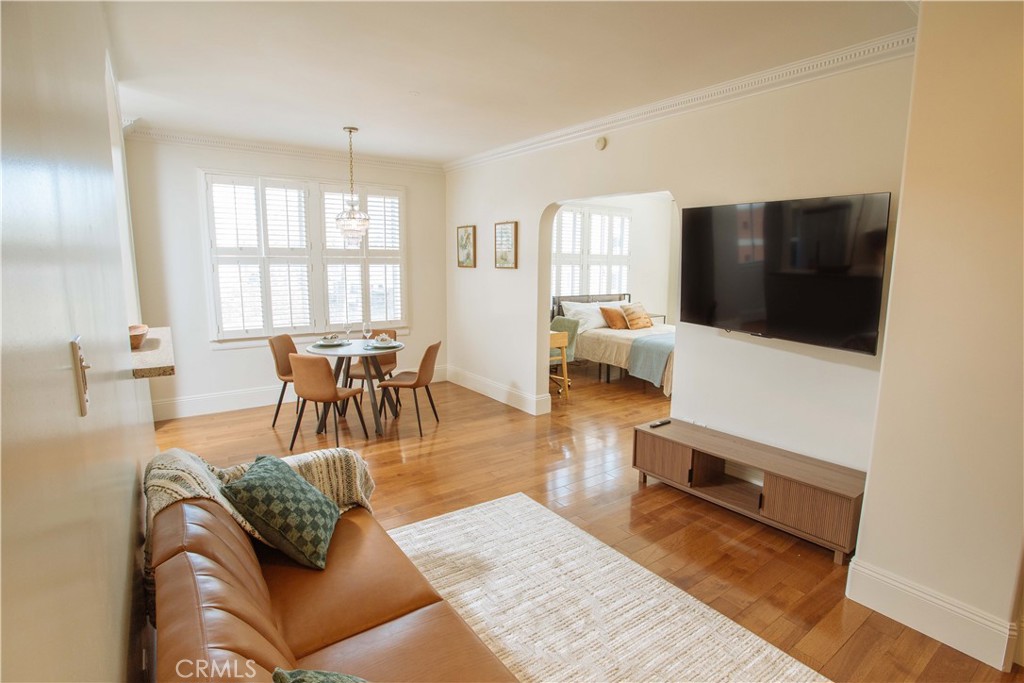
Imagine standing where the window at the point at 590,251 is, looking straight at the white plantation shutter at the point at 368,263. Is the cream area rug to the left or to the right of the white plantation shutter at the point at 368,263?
left

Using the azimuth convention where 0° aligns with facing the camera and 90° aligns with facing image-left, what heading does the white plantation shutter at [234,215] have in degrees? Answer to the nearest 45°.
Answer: approximately 0°

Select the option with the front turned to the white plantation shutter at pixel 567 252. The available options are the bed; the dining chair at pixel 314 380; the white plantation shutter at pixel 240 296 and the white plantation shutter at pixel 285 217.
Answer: the dining chair

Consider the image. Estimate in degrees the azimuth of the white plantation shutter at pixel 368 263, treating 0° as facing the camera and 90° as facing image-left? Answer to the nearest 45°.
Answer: approximately 0°

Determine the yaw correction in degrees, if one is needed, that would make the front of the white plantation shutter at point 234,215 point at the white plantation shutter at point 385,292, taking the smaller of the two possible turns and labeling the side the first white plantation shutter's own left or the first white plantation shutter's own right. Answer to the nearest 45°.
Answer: approximately 90° to the first white plantation shutter's own left

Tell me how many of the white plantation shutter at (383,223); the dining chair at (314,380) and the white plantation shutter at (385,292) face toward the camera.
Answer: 2

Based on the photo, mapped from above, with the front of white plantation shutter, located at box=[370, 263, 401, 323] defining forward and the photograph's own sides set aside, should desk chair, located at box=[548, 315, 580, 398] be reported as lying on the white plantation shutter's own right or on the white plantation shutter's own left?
on the white plantation shutter's own left

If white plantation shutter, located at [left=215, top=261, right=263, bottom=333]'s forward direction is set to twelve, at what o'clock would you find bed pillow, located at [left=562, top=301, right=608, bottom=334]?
The bed pillow is roughly at 9 o'clock from the white plantation shutter.

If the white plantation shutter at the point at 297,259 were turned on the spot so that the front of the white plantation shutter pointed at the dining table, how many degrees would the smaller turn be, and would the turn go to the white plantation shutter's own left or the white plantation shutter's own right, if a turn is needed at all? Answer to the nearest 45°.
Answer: approximately 45° to the white plantation shutter's own left

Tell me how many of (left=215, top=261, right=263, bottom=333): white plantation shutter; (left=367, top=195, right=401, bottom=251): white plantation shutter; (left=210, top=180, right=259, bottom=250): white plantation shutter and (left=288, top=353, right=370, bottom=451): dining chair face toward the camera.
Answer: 3

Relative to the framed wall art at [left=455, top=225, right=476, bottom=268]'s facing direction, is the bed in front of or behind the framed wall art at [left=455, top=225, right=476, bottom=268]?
behind
